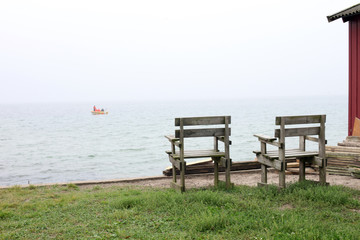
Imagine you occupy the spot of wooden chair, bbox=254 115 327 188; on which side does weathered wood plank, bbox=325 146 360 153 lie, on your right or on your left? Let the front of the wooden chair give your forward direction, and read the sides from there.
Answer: on your right

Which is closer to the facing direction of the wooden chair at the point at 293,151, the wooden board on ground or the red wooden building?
the wooden board on ground

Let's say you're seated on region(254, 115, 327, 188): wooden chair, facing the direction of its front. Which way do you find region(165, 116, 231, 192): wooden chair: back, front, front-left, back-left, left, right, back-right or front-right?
front-left

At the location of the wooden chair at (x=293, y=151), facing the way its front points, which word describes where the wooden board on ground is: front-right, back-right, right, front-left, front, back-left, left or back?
front

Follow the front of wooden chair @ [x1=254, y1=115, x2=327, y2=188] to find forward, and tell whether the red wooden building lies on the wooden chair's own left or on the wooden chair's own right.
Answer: on the wooden chair's own right

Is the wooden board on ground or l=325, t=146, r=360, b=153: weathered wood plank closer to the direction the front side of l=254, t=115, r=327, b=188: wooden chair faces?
the wooden board on ground

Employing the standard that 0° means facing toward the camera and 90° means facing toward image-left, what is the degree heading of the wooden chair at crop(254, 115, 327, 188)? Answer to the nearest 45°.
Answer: approximately 135°

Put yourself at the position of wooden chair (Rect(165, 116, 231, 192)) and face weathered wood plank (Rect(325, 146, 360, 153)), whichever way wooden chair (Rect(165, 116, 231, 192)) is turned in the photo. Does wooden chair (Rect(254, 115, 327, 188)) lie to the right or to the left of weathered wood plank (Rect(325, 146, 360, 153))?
right

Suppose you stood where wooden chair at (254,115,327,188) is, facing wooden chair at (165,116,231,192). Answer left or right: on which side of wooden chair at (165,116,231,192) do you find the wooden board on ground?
right

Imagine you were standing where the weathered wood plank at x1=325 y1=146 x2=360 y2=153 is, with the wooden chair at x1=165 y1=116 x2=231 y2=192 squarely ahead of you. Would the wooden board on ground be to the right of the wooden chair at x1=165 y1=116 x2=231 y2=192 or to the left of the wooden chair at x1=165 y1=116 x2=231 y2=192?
right
